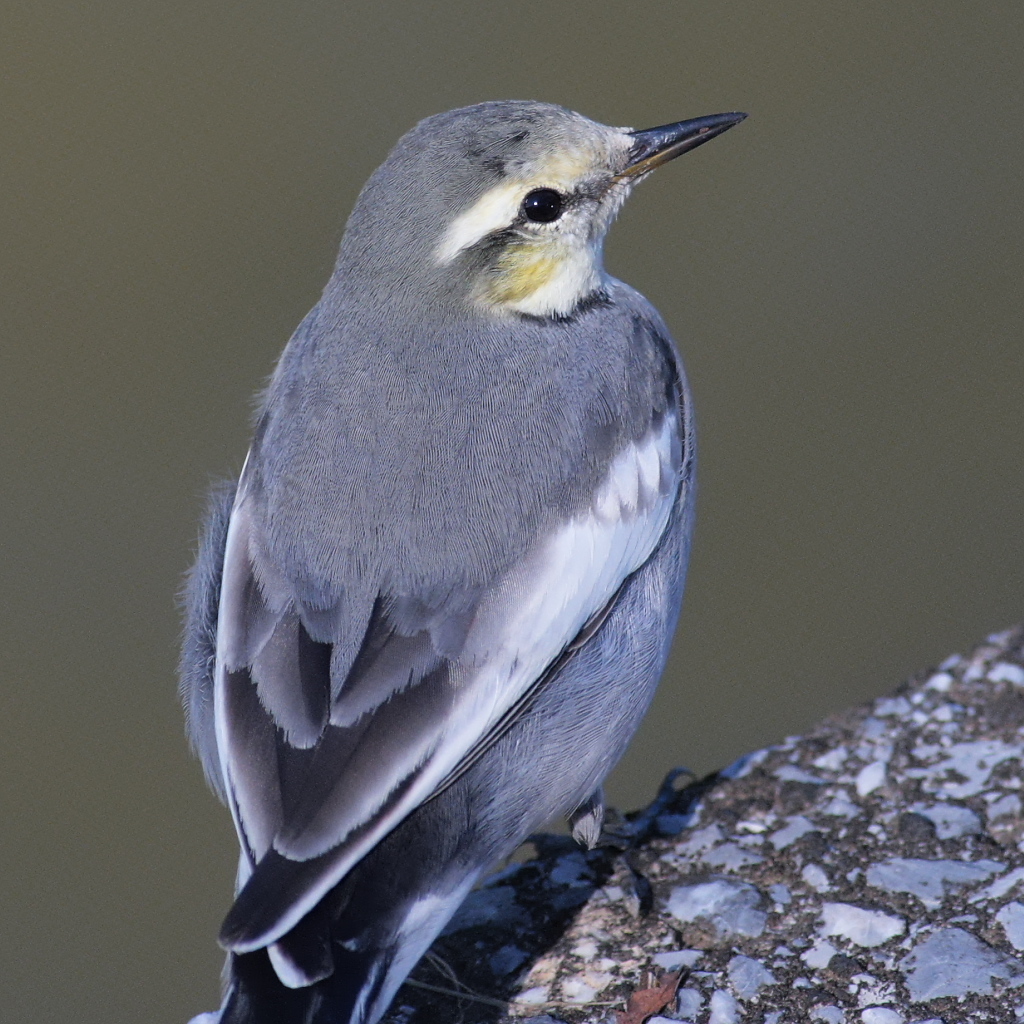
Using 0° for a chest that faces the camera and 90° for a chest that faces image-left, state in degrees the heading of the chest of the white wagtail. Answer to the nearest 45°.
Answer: approximately 225°
